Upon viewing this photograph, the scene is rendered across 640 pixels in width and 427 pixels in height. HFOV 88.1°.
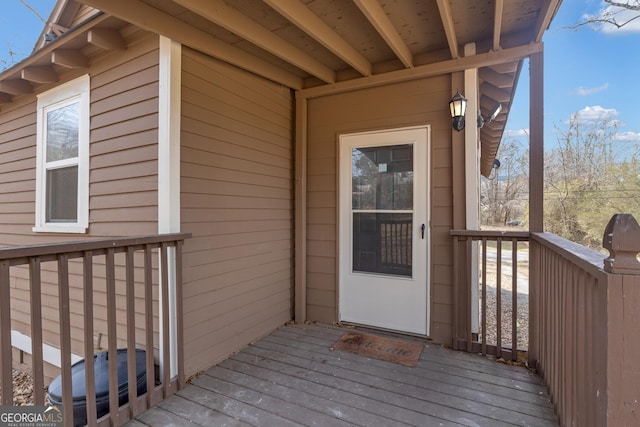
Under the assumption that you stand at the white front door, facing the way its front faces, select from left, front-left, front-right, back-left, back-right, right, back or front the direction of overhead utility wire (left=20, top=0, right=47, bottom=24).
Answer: right

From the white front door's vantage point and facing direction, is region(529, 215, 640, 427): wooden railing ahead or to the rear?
ahead

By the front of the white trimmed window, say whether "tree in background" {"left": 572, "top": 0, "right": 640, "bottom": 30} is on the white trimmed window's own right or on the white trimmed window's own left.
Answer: on the white trimmed window's own left

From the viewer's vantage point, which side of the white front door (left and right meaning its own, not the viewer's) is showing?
front

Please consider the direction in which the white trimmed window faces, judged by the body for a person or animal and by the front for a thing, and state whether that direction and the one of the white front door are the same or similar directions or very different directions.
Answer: same or similar directions

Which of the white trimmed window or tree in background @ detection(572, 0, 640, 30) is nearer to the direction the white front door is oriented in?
the white trimmed window

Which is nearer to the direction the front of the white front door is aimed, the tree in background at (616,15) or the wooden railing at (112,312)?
the wooden railing

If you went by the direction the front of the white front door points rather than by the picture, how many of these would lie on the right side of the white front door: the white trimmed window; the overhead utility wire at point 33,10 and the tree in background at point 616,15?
2

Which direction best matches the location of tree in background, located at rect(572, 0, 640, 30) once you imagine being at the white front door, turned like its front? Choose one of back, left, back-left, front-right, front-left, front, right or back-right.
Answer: back-left

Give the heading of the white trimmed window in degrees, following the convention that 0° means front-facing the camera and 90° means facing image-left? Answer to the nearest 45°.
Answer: approximately 45°

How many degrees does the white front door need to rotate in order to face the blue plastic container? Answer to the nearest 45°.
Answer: approximately 45° to its right

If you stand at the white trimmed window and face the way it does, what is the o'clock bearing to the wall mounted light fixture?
The wall mounted light fixture is roughly at 9 o'clock from the white trimmed window.

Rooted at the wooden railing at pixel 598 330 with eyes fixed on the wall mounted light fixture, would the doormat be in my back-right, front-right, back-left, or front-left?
front-left

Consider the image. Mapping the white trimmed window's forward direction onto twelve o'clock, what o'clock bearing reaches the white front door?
The white front door is roughly at 9 o'clock from the white trimmed window.

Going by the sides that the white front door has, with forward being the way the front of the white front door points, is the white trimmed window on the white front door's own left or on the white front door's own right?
on the white front door's own right
